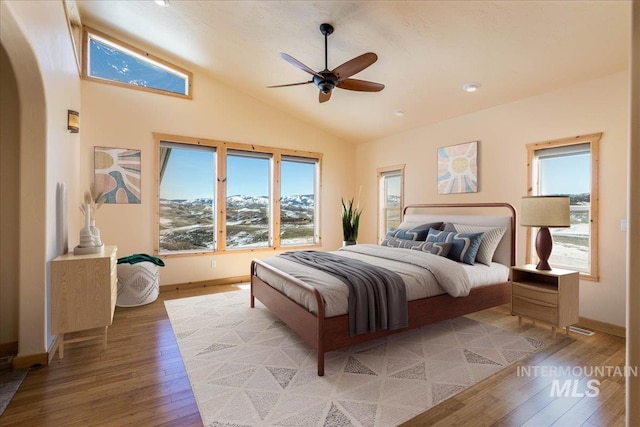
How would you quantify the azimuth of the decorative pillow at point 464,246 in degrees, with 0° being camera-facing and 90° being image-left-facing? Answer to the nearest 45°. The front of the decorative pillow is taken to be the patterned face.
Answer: approximately 45°

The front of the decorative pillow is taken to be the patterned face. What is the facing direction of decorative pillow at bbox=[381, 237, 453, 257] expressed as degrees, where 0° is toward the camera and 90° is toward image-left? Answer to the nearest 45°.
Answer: approximately 45°

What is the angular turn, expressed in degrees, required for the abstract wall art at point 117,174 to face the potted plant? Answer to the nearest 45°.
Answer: approximately 90° to its left

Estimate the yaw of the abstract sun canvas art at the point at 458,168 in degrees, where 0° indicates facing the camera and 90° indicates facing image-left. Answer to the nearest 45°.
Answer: approximately 45°

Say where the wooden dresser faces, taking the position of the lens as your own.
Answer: facing to the right of the viewer

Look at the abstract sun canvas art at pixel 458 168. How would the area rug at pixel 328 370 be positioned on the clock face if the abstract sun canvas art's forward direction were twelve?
The area rug is roughly at 11 o'clock from the abstract sun canvas art.

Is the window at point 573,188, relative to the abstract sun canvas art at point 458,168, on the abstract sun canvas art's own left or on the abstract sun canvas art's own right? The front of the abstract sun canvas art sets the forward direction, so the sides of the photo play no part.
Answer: on the abstract sun canvas art's own left
